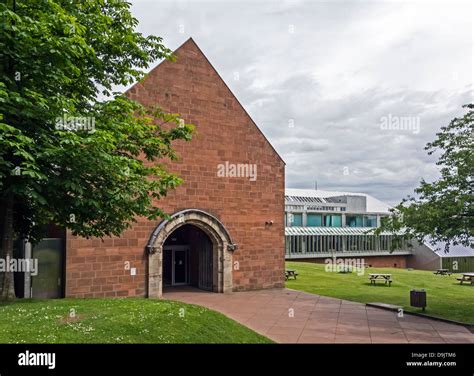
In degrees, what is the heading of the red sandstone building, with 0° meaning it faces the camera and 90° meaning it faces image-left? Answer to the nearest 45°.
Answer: approximately 0°

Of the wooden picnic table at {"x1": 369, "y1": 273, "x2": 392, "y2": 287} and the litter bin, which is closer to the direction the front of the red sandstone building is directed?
the litter bin

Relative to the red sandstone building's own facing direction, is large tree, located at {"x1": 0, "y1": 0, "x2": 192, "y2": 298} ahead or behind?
ahead

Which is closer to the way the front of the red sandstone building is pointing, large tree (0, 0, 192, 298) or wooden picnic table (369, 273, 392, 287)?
the large tree

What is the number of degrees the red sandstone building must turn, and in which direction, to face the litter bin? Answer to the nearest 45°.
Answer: approximately 45° to its left
